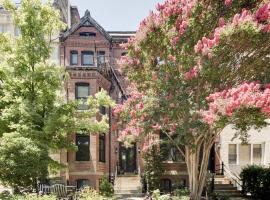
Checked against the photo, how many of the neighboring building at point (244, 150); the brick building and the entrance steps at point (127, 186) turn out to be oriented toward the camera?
3

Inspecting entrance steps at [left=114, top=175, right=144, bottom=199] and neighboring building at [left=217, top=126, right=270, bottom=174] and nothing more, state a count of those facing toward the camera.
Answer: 2

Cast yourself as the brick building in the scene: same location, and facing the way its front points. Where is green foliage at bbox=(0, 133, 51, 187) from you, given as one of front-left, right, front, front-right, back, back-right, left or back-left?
front

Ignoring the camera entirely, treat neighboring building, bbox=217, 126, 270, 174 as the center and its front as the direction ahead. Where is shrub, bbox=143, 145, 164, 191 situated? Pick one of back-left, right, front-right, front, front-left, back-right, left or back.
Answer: front-right

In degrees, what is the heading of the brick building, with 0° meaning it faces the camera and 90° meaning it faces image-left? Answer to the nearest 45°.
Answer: approximately 0°

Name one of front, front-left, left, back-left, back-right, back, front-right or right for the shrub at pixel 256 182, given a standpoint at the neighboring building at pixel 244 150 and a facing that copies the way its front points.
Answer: front

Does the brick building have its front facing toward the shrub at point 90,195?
yes
